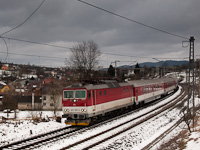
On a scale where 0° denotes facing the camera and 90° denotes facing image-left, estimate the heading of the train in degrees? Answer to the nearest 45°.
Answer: approximately 45°
